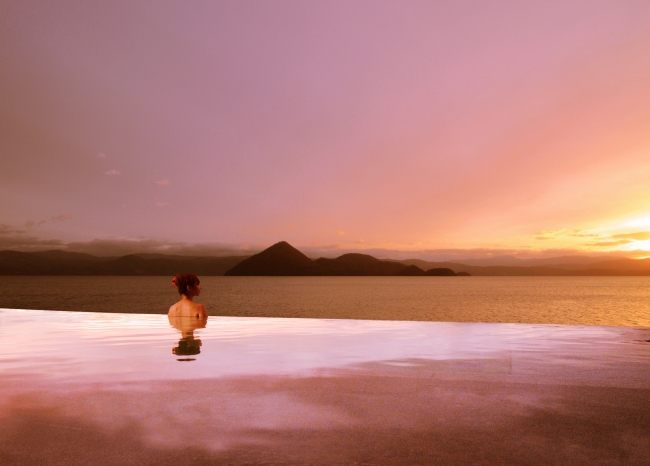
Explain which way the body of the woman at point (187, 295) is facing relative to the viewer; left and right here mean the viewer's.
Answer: facing away from the viewer and to the right of the viewer
